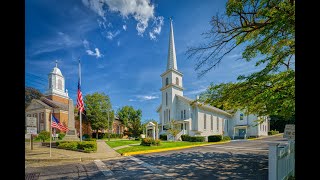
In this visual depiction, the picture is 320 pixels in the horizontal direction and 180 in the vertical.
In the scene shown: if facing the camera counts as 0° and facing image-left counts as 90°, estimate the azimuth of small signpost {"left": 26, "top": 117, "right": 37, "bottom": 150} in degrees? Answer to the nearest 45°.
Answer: approximately 0°

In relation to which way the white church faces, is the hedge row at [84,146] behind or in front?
in front

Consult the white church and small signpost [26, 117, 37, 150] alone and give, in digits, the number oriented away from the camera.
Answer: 0

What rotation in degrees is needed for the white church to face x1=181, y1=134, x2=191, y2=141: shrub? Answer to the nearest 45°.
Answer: approximately 45° to its left

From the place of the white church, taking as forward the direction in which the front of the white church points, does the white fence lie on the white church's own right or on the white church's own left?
on the white church's own left
